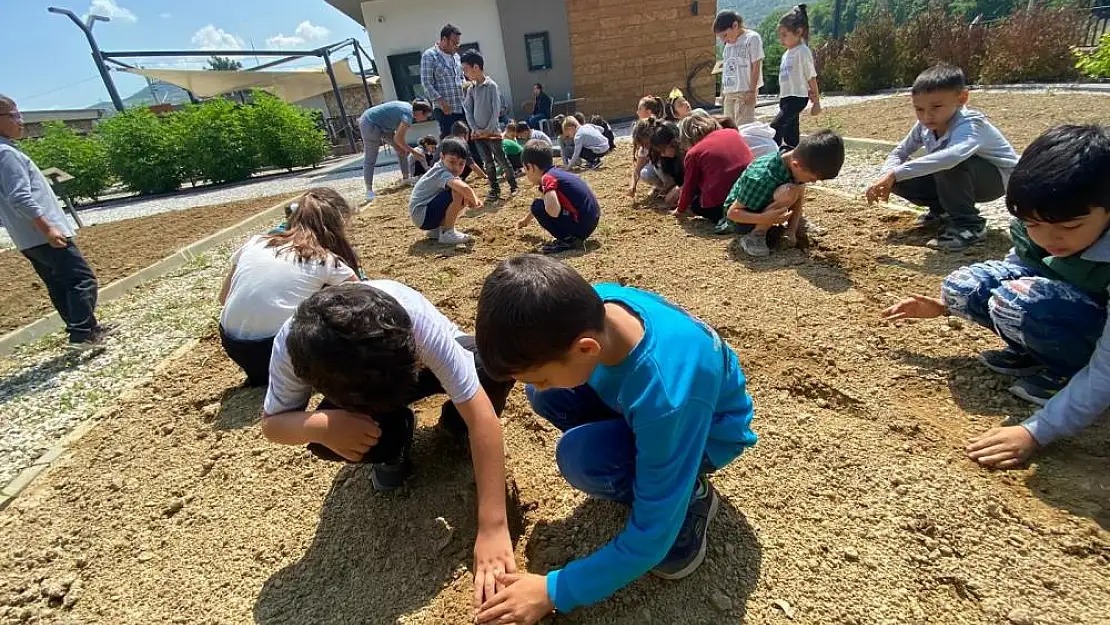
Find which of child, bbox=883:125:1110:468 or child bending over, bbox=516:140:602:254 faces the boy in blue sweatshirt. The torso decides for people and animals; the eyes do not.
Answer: the child

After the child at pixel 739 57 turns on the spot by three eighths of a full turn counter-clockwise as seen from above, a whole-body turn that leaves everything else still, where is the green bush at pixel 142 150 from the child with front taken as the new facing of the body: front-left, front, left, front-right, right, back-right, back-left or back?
back

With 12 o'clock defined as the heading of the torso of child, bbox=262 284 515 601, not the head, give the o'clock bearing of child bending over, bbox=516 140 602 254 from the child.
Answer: The child bending over is roughly at 7 o'clock from the child.

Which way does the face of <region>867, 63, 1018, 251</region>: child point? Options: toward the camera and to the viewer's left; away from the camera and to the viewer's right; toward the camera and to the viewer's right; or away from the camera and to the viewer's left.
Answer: toward the camera and to the viewer's left

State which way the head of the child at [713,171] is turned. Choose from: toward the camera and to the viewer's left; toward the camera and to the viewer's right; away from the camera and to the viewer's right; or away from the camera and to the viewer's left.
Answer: away from the camera and to the viewer's left

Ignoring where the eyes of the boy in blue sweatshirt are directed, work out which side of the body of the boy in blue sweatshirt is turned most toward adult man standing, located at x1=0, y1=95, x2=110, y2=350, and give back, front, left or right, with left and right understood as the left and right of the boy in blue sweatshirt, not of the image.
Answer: right

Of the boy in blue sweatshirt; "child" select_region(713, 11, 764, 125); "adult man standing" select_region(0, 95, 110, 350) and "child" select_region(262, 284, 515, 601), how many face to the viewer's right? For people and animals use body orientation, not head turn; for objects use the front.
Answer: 1

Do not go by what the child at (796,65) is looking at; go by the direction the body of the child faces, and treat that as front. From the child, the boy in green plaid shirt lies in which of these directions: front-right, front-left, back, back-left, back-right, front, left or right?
front-left

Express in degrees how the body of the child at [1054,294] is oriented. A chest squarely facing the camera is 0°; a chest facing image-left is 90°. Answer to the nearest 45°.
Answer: approximately 45°

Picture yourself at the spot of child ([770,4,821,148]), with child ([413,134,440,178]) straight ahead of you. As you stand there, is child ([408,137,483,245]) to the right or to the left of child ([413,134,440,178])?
left

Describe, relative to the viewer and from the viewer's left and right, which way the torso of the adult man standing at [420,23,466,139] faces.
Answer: facing the viewer and to the right of the viewer

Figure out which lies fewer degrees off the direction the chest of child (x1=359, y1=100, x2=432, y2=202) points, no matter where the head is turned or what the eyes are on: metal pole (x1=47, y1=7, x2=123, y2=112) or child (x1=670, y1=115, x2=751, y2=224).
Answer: the child

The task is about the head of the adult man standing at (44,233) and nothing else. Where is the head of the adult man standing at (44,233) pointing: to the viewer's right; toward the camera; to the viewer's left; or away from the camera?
to the viewer's right

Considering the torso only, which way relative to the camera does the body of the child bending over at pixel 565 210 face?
to the viewer's left

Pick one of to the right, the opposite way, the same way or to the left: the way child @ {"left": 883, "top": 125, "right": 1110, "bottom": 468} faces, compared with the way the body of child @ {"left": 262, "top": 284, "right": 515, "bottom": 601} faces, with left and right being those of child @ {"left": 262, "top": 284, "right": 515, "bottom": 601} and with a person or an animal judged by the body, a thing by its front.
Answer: to the right

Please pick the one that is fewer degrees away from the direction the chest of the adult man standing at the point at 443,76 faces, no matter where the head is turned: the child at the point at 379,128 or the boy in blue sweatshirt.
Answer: the boy in blue sweatshirt

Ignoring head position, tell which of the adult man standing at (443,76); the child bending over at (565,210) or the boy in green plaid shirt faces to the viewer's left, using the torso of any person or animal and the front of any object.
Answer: the child bending over

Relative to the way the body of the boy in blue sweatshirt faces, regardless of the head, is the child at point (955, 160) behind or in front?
behind
